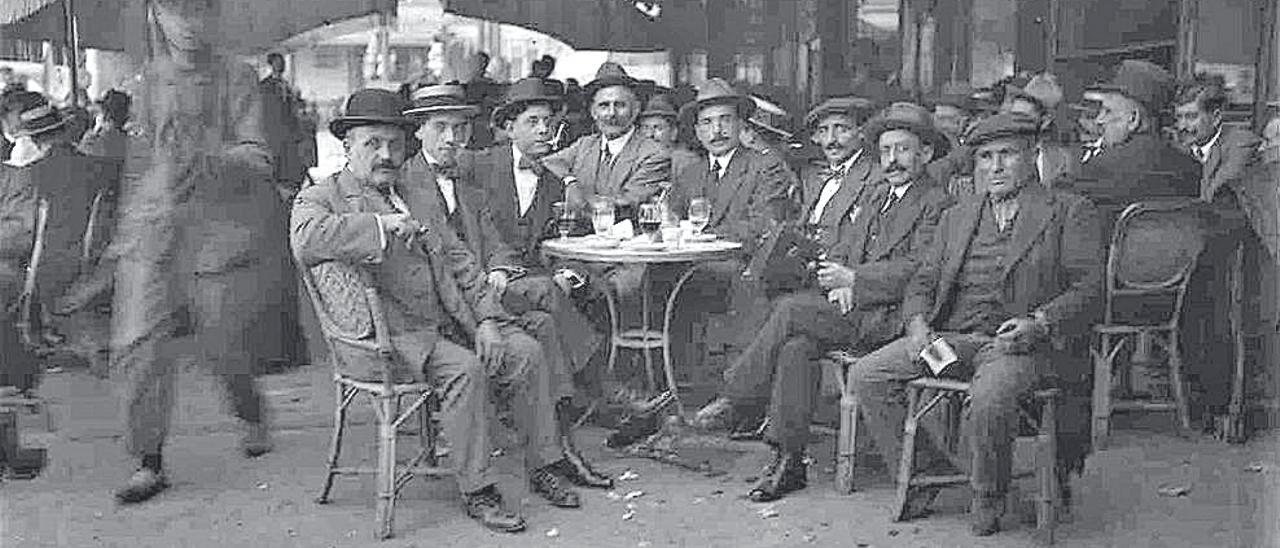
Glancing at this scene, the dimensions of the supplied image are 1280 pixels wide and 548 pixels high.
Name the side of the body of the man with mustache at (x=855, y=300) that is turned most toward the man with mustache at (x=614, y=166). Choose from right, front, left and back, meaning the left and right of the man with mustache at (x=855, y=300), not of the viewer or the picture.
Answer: right

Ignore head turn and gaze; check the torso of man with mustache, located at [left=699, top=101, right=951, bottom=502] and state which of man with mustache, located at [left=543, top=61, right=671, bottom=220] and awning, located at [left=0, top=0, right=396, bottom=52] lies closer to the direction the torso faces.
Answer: the awning

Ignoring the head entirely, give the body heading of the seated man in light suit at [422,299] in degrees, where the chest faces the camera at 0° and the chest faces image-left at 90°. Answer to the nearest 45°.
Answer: approximately 315°

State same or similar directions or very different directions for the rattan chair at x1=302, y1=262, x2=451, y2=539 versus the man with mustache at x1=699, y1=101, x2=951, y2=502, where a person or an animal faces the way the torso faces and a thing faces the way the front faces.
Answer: very different directions

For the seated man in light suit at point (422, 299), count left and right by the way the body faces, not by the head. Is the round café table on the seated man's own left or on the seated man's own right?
on the seated man's own left

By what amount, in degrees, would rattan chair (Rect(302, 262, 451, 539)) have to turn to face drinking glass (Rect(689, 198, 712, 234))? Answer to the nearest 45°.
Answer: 0° — it already faces it

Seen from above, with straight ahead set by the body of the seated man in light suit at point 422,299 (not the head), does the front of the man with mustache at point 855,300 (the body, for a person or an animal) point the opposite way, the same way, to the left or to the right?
to the right

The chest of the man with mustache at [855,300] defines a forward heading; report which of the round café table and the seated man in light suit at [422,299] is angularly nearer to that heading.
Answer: the seated man in light suit
